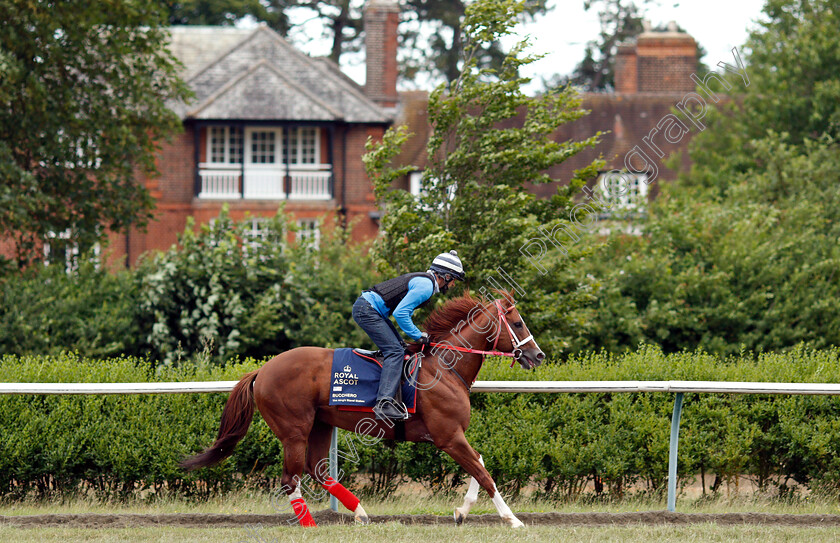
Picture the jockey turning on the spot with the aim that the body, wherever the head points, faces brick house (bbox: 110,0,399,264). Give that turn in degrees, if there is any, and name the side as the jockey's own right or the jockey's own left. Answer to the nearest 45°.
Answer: approximately 90° to the jockey's own left

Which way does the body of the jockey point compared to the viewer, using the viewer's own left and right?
facing to the right of the viewer

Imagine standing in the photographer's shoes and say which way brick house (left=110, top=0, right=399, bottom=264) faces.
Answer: facing the viewer

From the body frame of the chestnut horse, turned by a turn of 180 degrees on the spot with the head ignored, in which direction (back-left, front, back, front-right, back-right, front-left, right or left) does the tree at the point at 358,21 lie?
right

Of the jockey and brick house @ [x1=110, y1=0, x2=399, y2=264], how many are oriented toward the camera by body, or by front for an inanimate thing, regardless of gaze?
1

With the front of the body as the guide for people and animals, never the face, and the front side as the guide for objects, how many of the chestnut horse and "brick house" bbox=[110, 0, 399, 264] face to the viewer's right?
1

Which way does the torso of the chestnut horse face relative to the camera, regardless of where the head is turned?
to the viewer's right

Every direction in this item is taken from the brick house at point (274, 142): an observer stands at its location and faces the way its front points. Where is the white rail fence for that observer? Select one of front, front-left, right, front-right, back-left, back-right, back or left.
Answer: front

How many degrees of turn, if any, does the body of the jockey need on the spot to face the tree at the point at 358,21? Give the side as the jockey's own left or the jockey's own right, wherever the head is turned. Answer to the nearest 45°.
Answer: approximately 90° to the jockey's own left

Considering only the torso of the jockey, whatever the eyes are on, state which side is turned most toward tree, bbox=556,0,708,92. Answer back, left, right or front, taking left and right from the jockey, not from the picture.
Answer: left

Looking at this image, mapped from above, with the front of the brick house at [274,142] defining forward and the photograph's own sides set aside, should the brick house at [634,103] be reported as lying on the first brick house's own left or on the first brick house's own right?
on the first brick house's own left

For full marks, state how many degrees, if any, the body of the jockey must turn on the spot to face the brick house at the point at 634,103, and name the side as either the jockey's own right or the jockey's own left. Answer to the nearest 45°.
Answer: approximately 90° to the jockey's own left

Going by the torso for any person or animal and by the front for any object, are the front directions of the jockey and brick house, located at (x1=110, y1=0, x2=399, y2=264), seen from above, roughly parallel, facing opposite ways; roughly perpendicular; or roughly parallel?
roughly perpendicular
